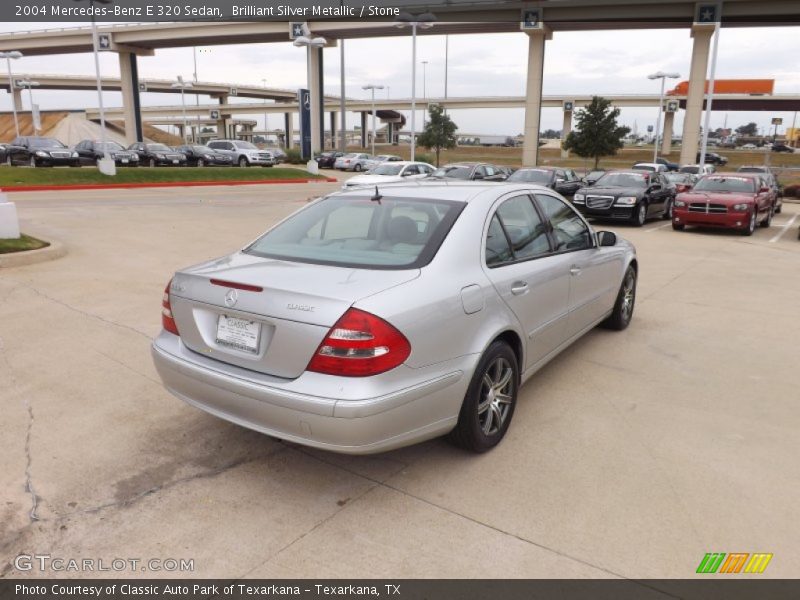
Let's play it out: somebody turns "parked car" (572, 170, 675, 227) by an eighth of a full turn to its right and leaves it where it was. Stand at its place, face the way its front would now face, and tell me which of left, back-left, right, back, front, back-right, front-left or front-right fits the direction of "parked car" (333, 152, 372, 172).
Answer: front-right

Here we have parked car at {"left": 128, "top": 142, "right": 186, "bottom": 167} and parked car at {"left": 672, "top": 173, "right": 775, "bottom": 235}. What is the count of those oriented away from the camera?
0

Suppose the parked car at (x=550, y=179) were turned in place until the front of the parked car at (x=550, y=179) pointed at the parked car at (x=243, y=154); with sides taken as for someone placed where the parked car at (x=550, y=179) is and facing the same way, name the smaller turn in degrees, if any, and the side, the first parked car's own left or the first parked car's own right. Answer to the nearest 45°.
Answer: approximately 90° to the first parked car's own right

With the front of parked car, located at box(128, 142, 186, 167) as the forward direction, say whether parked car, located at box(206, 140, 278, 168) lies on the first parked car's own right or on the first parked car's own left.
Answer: on the first parked car's own left

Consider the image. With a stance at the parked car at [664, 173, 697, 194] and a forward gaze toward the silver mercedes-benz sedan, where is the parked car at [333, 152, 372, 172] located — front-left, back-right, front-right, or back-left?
back-right

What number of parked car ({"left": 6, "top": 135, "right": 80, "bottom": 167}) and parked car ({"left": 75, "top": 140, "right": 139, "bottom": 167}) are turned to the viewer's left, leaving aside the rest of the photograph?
0

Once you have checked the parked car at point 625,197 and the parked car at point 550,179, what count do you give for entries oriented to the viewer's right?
0

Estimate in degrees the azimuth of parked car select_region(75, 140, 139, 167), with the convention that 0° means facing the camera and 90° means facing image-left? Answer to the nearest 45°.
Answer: approximately 315°

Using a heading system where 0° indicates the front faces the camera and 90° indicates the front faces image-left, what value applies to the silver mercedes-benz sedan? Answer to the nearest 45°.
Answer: approximately 225°

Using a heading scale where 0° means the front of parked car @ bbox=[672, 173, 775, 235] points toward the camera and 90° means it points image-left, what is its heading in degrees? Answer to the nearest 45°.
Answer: approximately 45°

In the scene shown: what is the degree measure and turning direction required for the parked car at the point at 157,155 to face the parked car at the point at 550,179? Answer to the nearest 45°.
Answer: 0° — it already faces it

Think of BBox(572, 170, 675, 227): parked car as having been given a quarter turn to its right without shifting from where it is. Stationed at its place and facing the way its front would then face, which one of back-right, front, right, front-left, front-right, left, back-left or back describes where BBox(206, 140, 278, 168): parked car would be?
front

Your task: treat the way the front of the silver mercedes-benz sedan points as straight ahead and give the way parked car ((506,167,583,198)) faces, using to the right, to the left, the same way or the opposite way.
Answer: the opposite way

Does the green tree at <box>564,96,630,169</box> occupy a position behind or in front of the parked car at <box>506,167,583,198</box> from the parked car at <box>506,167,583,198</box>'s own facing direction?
behind
